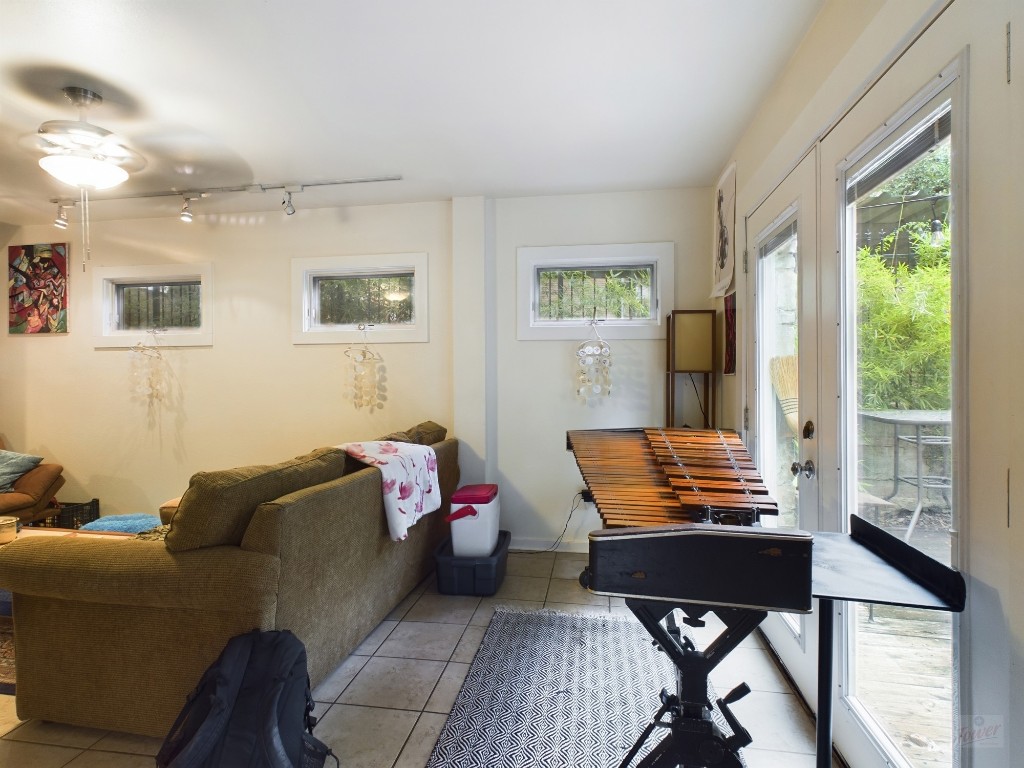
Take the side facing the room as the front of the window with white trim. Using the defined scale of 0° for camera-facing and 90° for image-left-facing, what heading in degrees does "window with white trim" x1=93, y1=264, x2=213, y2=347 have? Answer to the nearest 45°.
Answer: approximately 0°

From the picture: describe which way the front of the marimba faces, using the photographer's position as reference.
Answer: facing to the left of the viewer

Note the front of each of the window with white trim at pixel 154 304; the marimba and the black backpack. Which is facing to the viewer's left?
the marimba

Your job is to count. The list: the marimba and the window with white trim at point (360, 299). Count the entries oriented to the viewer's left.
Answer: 1

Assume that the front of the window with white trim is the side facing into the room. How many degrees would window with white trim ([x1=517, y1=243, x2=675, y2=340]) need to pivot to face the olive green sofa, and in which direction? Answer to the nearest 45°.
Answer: approximately 45° to its right

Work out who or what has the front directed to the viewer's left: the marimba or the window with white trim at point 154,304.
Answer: the marimba
